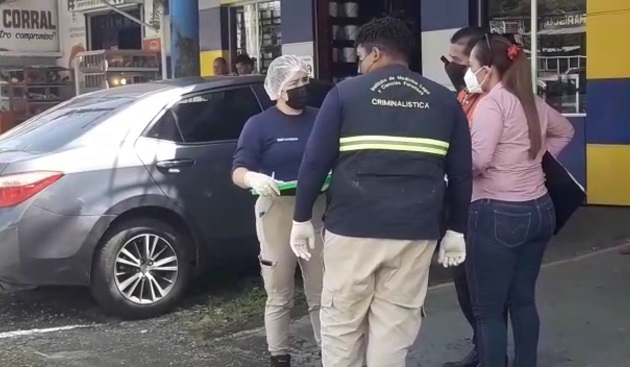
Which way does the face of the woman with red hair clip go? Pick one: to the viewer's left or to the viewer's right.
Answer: to the viewer's left

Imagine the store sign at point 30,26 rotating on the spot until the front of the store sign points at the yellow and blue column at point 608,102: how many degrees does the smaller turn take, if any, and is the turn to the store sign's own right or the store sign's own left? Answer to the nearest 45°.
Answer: approximately 45° to the store sign's own left

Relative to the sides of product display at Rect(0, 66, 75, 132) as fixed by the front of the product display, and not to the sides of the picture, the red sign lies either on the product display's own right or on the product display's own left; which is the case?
on the product display's own left

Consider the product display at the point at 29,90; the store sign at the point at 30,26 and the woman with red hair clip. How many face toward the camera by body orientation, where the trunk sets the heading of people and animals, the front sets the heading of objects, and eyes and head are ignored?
2

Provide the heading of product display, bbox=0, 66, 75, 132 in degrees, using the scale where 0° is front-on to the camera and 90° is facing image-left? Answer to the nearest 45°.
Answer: approximately 0°

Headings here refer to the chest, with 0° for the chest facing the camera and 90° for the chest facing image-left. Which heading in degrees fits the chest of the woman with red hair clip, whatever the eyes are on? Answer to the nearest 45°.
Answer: approximately 135°

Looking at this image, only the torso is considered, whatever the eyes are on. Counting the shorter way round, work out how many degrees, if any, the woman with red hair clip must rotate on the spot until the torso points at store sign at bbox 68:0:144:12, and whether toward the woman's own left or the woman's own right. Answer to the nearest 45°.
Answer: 0° — they already face it
